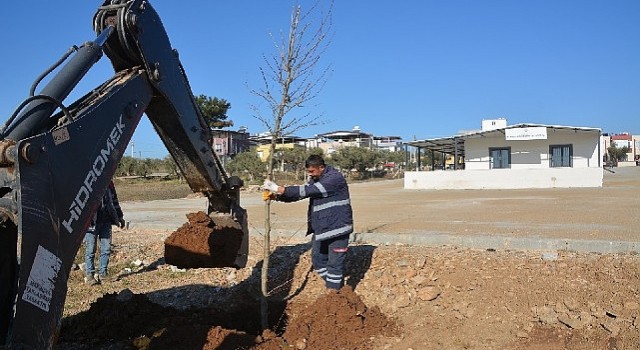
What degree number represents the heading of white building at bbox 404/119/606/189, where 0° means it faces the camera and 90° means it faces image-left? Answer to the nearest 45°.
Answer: approximately 0°

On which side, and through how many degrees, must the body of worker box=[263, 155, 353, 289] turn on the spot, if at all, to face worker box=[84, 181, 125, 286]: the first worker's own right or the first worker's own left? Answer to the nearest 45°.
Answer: approximately 45° to the first worker's own right

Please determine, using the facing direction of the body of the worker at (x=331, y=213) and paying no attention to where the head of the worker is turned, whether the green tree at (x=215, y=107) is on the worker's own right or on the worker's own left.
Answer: on the worker's own right

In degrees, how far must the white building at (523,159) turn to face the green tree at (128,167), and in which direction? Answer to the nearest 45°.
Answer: approximately 90° to its right

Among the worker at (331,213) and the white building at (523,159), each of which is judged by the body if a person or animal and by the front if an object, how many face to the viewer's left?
1

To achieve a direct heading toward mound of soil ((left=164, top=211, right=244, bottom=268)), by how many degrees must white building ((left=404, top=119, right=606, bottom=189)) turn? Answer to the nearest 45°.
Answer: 0° — it already faces it

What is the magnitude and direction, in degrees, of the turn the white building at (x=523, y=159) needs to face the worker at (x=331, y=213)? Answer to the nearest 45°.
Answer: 0° — it already faces them

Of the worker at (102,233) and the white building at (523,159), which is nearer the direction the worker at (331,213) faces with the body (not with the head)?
the worker

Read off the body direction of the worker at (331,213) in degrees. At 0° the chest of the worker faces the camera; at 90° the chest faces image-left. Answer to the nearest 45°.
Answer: approximately 90°

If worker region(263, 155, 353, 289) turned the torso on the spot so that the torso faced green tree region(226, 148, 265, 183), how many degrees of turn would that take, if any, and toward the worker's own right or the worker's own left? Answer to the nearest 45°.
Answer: approximately 90° to the worker's own right

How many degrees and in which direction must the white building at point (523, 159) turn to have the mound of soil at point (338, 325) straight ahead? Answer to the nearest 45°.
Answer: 0° — it already faces it

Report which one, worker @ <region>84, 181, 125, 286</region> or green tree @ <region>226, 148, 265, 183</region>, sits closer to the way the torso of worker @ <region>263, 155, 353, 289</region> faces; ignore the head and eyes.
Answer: the worker

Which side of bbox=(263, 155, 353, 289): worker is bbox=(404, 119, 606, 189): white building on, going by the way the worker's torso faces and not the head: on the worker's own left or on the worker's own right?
on the worker's own right

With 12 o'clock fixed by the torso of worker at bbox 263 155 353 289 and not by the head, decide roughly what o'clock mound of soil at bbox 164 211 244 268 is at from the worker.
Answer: The mound of soil is roughly at 12 o'clock from the worker.
